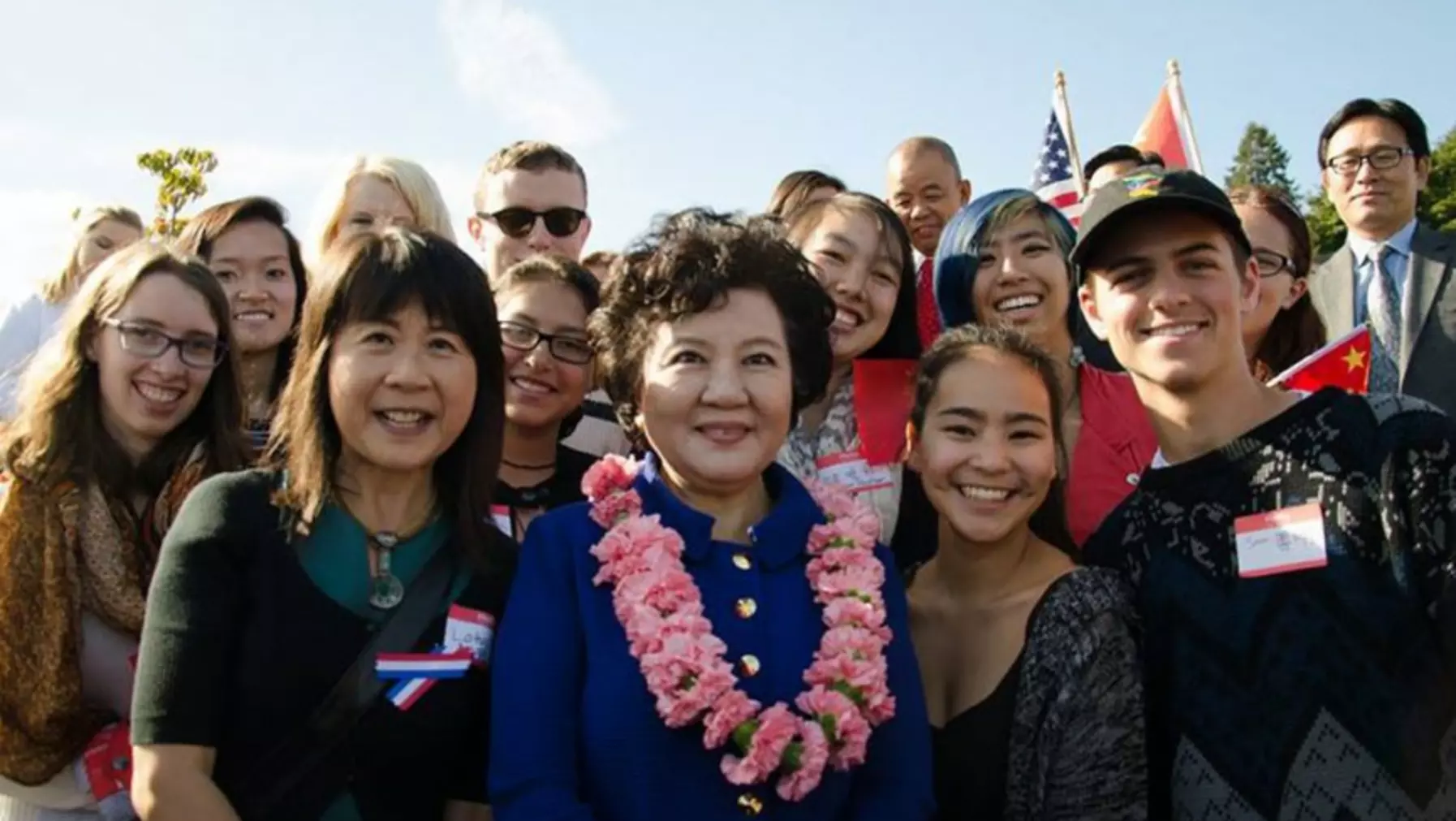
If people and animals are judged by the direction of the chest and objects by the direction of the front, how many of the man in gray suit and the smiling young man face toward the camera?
2

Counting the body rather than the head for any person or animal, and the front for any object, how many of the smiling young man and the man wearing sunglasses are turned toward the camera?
2

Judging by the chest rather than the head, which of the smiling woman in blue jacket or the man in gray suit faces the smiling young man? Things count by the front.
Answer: the man in gray suit

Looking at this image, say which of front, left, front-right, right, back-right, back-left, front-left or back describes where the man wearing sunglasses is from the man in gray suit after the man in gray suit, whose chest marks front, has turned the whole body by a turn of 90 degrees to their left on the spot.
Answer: back-right

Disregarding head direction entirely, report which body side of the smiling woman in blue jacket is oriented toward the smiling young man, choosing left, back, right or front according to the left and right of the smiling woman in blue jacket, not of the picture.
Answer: left

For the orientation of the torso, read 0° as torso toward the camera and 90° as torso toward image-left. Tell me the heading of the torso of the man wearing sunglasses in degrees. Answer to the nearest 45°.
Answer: approximately 0°

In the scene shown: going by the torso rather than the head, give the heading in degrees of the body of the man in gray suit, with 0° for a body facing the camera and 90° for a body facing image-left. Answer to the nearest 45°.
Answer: approximately 0°

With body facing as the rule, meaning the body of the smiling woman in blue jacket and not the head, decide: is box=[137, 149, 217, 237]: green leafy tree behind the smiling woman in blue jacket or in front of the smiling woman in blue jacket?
behind

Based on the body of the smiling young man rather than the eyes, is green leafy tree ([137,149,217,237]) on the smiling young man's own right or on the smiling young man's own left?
on the smiling young man's own right

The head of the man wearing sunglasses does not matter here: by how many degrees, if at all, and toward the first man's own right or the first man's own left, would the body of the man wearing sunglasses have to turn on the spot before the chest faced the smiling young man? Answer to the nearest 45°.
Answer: approximately 45° to the first man's own left

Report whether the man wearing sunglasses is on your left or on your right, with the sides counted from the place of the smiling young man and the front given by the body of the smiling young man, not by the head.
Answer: on your right

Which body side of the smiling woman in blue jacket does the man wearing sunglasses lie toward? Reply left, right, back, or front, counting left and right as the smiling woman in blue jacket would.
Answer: back

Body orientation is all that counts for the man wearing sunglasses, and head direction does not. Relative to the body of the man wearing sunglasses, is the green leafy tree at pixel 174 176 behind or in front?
behind
